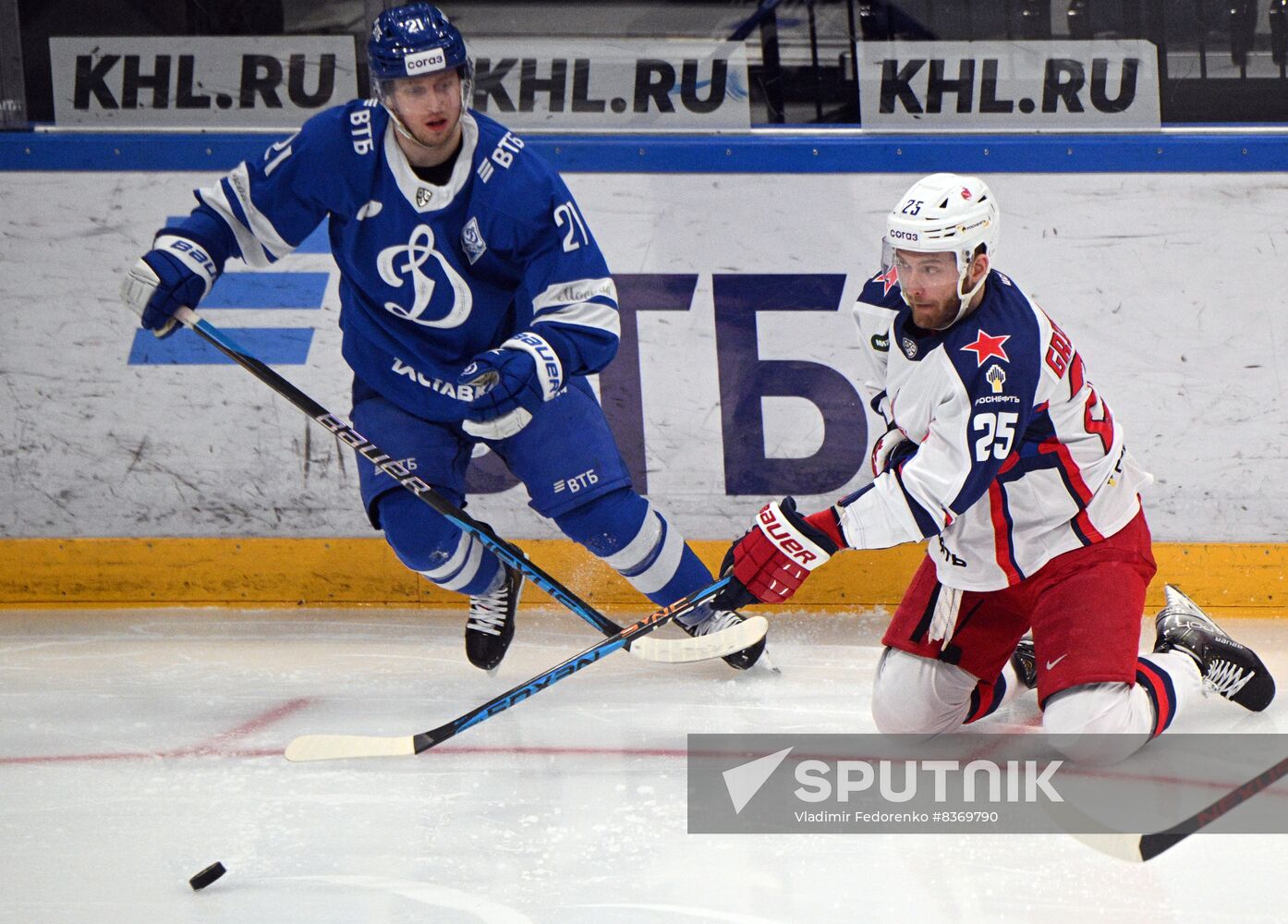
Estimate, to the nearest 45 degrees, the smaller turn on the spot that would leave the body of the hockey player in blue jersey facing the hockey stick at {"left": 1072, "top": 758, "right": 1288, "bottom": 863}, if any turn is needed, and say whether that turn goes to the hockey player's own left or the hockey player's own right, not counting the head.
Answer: approximately 45° to the hockey player's own left

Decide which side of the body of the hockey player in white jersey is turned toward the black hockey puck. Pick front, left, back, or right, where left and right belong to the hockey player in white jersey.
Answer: front

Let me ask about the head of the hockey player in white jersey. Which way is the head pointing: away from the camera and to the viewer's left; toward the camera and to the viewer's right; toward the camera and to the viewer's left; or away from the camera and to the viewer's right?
toward the camera and to the viewer's left

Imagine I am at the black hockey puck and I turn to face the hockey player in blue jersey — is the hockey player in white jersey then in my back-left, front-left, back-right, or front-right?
front-right

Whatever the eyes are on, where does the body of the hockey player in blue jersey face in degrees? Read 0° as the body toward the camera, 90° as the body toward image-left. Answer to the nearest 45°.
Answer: approximately 0°

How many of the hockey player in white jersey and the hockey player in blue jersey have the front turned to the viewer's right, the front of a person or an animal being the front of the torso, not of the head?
0
